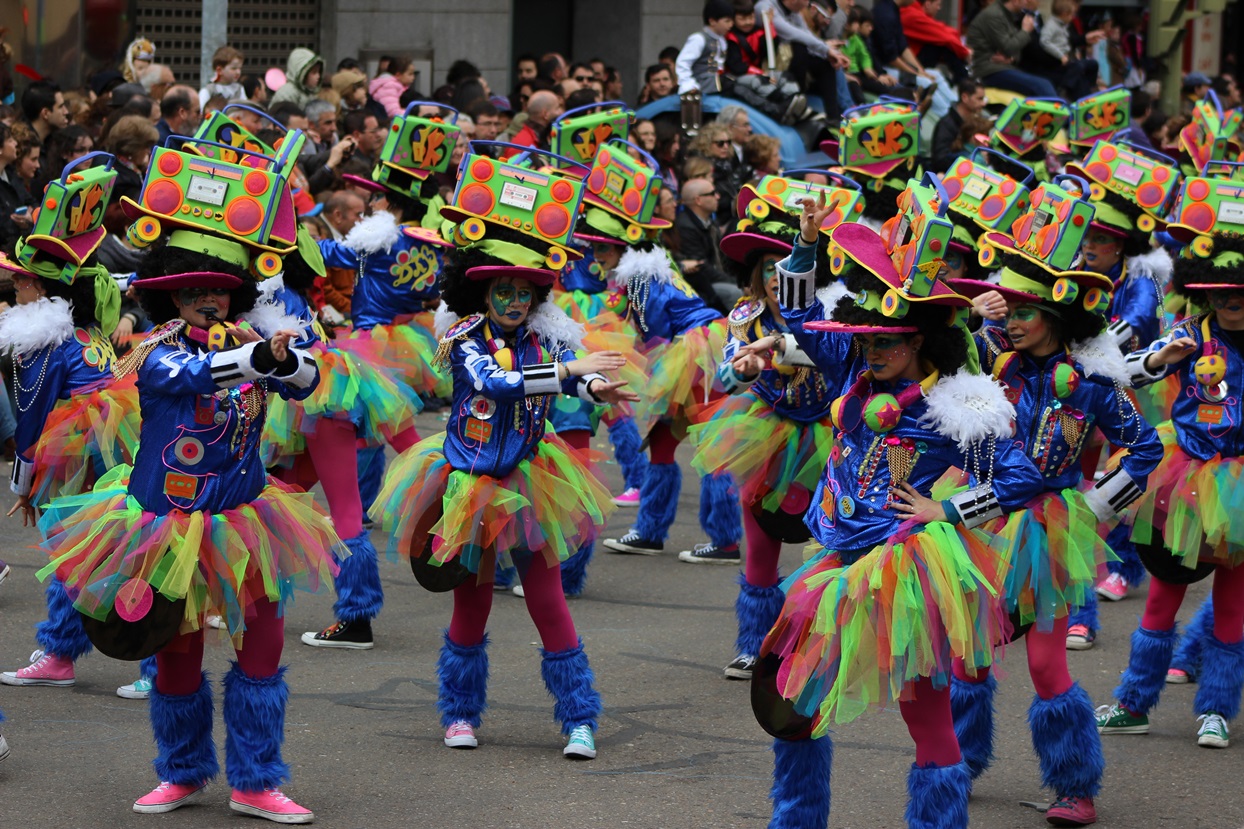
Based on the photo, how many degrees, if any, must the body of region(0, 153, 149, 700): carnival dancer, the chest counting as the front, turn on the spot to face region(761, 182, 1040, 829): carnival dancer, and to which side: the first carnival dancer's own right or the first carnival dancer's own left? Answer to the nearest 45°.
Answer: approximately 135° to the first carnival dancer's own left

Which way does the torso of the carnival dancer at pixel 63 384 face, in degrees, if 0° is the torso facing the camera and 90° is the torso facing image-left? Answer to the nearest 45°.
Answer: approximately 90°

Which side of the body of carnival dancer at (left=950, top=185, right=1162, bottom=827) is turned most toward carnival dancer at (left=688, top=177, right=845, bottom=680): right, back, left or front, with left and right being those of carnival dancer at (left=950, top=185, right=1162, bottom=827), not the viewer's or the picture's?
right

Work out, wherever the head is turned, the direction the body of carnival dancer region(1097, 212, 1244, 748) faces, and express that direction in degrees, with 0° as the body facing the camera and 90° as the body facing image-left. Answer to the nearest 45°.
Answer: approximately 0°

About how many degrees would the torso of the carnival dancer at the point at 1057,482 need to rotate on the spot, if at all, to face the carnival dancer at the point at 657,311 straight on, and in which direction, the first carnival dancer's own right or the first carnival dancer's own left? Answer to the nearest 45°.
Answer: approximately 90° to the first carnival dancer's own right

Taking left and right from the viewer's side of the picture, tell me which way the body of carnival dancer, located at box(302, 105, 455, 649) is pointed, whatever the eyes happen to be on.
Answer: facing away from the viewer and to the left of the viewer

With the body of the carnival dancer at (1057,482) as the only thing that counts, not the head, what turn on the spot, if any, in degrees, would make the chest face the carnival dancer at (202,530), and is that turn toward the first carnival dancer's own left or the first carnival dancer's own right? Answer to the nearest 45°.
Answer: approximately 45° to the first carnival dancer's own right

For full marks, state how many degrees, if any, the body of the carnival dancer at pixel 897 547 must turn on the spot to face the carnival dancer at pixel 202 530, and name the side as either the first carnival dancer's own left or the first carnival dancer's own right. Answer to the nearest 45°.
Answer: approximately 45° to the first carnival dancer's own right

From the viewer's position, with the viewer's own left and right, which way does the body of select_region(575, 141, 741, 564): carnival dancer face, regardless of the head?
facing to the left of the viewer
